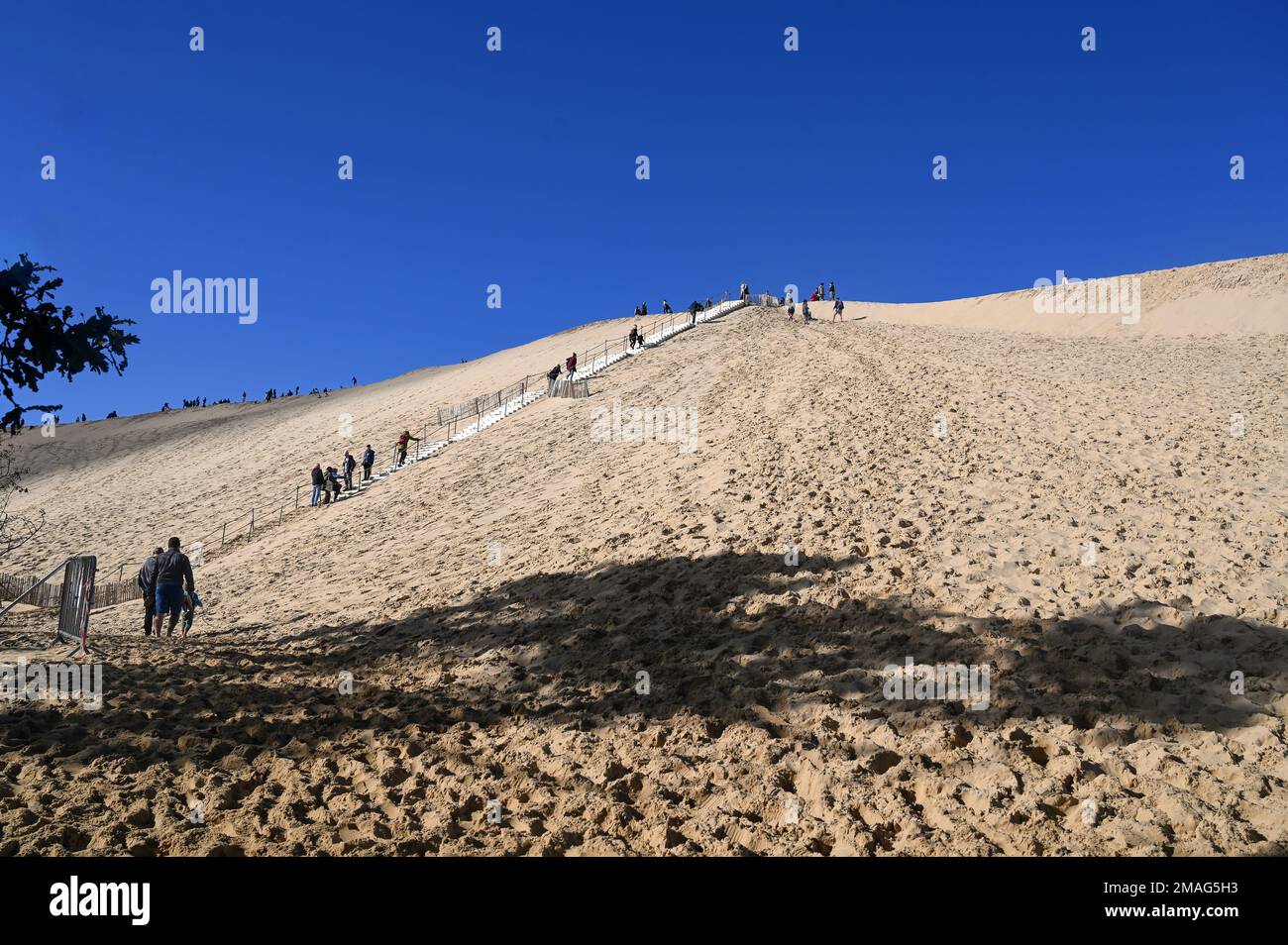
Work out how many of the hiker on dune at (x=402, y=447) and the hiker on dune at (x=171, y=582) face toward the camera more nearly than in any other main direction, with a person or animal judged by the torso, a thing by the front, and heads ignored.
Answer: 0

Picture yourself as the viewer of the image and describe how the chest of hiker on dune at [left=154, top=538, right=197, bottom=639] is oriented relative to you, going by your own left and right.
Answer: facing away from the viewer

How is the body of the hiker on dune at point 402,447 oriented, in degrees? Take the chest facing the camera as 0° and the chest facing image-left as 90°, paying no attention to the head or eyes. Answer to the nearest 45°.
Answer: approximately 225°

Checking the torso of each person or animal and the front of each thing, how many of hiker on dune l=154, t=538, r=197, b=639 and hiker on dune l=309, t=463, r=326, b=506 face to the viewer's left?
0

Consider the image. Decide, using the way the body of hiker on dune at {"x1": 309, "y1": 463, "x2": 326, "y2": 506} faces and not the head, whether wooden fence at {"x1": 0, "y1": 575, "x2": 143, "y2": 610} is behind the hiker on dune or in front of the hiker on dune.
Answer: behind

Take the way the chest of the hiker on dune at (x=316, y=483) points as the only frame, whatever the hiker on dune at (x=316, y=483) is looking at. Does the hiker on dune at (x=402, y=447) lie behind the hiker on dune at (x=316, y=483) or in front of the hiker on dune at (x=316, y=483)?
in front

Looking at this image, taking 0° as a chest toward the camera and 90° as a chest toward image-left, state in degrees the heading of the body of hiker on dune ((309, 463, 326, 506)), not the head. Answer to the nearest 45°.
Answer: approximately 225°

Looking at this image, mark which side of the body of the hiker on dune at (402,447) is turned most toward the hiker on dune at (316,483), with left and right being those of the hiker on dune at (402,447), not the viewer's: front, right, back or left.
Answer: back

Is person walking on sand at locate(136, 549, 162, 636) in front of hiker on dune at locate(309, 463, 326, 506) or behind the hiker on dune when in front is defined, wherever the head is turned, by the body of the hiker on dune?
behind

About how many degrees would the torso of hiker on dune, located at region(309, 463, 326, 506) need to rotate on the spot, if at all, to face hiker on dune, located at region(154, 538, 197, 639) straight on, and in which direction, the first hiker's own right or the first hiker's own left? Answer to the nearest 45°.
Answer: approximately 135° to the first hiker's own right
